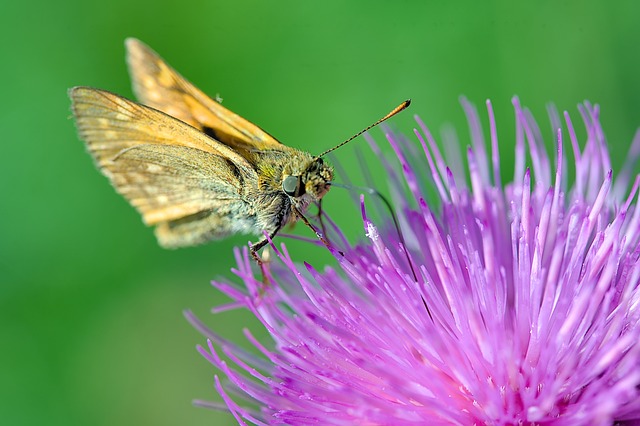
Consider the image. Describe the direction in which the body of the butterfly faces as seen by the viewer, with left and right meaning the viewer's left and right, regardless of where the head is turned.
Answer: facing to the right of the viewer
